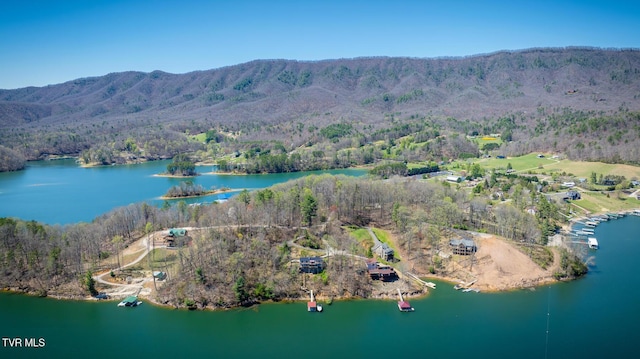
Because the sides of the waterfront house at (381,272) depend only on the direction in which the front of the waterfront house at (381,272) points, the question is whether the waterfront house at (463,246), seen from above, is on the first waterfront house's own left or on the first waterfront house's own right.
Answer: on the first waterfront house's own left

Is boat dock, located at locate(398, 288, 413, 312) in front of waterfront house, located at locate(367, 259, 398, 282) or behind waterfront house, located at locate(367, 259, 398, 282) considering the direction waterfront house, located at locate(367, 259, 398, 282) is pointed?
in front

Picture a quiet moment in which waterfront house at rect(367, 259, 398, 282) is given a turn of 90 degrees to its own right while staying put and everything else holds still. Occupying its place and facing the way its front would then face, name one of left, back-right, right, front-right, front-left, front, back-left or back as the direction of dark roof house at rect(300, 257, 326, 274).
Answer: front

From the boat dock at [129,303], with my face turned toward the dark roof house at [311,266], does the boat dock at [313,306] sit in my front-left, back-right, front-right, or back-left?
front-right

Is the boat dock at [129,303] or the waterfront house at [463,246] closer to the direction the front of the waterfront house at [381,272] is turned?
the boat dock

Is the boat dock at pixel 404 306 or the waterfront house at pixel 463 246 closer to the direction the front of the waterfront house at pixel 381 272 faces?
the boat dock

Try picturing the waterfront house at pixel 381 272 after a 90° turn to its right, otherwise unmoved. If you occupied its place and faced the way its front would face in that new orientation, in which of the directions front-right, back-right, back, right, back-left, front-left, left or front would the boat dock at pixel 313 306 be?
front-left

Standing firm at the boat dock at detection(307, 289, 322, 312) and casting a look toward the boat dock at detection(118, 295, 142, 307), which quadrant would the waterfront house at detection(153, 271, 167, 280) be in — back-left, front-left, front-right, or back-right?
front-right

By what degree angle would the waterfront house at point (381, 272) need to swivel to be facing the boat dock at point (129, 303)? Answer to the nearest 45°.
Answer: approximately 90° to its right

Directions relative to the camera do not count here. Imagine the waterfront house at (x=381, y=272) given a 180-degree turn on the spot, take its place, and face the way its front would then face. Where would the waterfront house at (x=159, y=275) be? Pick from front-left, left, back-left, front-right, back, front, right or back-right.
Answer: left

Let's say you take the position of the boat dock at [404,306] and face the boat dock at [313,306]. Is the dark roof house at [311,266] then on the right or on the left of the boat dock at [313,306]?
right

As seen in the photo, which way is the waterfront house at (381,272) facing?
toward the camera

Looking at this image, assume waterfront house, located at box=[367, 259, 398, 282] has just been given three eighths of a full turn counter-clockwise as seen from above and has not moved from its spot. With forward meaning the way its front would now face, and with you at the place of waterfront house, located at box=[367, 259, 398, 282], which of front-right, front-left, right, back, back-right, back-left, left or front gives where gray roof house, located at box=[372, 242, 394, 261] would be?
front-left

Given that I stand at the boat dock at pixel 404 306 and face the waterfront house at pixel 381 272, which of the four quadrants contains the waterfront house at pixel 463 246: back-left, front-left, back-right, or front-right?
front-right
